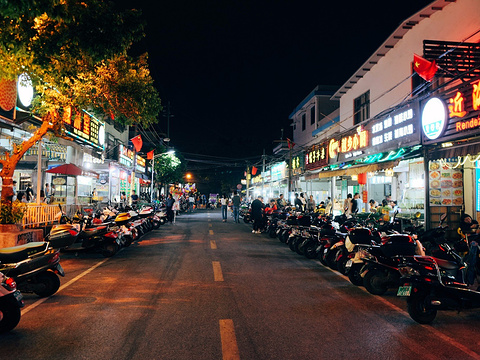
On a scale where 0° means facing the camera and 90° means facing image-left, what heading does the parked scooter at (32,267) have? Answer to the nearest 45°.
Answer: approximately 90°

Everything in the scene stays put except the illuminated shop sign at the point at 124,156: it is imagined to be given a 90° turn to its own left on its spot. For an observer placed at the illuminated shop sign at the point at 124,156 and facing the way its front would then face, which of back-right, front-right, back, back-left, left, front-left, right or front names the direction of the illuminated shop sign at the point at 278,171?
front-right

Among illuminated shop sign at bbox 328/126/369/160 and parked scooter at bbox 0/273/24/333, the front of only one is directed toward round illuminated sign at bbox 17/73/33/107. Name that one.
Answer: the illuminated shop sign

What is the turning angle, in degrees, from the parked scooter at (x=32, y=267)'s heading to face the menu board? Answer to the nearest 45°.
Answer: approximately 180°

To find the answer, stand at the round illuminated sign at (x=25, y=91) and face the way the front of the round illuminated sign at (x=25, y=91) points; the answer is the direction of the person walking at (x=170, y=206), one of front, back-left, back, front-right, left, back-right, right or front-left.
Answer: left

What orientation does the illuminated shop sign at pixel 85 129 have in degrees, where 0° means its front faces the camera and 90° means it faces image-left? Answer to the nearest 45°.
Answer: approximately 315°

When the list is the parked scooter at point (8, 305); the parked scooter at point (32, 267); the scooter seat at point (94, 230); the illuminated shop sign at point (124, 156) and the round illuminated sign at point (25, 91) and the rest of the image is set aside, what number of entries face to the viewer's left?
3

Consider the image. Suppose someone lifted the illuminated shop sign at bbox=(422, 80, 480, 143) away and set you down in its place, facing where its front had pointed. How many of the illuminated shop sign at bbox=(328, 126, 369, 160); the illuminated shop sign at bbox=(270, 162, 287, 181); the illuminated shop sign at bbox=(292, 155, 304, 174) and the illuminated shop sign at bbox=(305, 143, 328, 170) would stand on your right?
4

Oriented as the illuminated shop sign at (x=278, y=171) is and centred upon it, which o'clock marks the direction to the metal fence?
The metal fence is roughly at 11 o'clock from the illuminated shop sign.

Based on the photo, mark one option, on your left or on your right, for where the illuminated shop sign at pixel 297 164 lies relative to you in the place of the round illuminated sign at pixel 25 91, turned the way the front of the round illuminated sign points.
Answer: on your left

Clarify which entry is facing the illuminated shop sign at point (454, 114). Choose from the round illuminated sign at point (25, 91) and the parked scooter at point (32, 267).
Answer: the round illuminated sign

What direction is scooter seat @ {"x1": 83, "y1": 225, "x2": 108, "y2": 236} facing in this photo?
to the viewer's left

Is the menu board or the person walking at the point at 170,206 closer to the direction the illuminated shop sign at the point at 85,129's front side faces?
the menu board

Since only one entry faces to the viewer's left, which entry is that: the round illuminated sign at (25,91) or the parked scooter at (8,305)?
the parked scooter

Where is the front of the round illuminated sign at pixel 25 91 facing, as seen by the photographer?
facing the viewer and to the right of the viewer

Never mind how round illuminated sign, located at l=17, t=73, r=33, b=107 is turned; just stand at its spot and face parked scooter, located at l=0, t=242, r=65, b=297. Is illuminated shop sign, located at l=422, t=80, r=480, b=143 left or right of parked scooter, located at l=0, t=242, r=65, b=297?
left

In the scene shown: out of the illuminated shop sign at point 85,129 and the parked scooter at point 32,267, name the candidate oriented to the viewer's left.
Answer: the parked scooter
